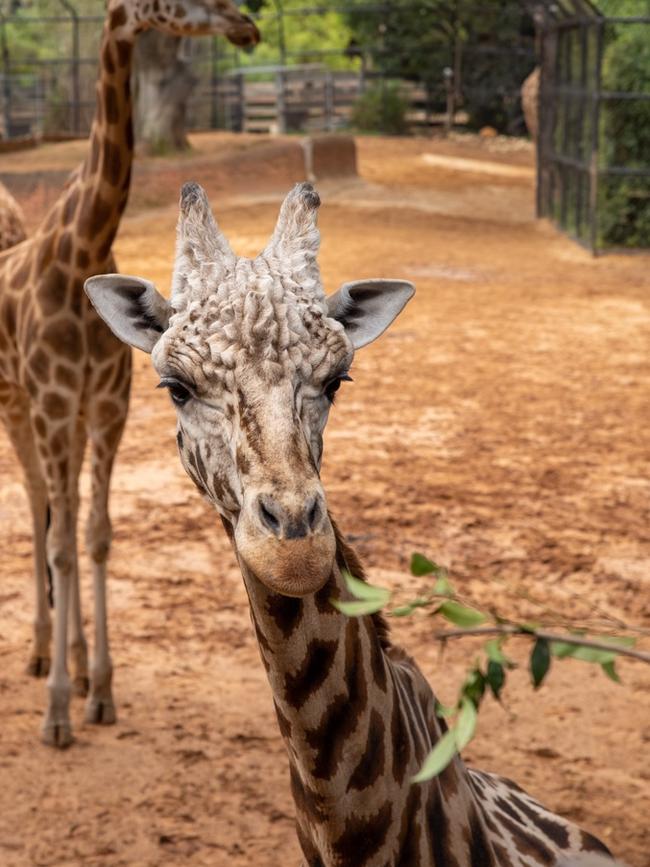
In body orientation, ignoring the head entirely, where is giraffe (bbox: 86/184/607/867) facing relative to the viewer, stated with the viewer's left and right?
facing the viewer and to the left of the viewer

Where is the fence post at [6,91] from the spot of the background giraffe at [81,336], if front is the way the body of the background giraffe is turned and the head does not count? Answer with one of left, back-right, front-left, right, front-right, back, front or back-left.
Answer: back-left

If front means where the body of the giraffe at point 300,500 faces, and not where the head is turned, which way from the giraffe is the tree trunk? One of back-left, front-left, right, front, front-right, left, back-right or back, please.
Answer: back-right

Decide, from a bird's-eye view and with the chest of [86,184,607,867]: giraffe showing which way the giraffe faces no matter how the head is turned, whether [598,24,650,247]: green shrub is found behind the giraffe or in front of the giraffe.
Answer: behind

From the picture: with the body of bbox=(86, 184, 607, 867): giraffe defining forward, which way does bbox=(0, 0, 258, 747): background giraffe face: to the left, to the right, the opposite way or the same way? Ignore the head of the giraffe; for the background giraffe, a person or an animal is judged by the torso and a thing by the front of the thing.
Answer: to the left

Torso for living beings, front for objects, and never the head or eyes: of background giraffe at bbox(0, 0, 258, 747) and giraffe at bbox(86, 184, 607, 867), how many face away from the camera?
0

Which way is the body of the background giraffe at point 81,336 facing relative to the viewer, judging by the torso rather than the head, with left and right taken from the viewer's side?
facing the viewer and to the right of the viewer

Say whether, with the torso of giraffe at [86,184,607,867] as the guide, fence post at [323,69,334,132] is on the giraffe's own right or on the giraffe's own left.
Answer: on the giraffe's own right

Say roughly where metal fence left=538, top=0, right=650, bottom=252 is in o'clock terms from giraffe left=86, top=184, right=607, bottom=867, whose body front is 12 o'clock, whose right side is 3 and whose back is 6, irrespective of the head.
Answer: The metal fence is roughly at 5 o'clock from the giraffe.

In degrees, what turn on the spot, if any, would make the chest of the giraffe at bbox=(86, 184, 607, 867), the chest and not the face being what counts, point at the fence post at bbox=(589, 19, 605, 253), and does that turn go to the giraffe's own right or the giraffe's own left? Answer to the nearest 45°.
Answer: approximately 135° to the giraffe's own right

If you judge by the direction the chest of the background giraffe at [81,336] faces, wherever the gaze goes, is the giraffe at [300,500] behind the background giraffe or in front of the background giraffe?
in front

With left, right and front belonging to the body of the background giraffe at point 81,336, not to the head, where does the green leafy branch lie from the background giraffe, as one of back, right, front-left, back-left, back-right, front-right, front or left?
front-right

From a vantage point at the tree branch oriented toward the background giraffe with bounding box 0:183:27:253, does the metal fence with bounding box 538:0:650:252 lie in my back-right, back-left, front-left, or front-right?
front-right

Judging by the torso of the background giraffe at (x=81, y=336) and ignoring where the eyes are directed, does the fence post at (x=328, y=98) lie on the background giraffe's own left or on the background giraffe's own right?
on the background giraffe's own left
